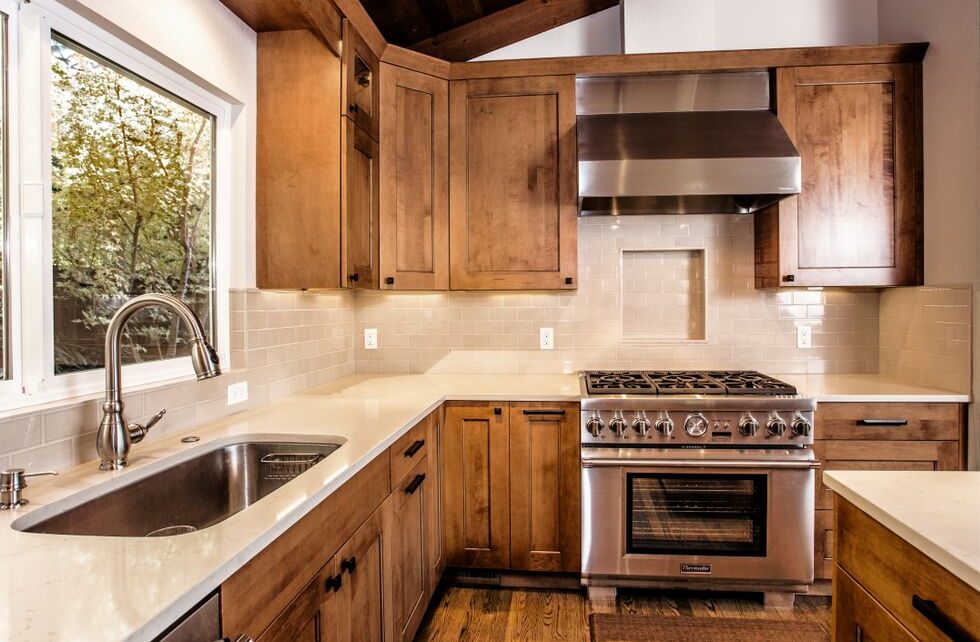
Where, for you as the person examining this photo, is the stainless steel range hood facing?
facing the viewer

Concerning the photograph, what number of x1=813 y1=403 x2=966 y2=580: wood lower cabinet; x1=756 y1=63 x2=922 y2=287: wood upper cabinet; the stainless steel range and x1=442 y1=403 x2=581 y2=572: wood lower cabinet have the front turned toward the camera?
4

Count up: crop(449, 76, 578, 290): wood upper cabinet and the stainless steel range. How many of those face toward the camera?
2

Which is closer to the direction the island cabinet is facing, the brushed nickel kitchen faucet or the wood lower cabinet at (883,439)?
the brushed nickel kitchen faucet

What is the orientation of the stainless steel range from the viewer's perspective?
toward the camera

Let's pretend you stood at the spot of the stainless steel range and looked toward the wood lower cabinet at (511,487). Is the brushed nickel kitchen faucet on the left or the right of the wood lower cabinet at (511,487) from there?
left

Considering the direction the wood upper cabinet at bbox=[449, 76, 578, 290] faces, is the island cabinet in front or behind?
in front

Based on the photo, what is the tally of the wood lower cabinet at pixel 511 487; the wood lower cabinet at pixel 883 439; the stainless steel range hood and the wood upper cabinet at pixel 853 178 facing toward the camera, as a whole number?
4

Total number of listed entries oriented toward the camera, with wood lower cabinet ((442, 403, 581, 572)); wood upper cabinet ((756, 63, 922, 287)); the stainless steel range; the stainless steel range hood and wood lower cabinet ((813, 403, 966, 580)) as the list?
5

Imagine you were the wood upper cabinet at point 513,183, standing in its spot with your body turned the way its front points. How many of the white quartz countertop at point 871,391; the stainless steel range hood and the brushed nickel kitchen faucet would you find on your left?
2

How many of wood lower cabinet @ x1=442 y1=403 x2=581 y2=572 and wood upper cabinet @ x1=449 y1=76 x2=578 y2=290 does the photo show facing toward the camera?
2

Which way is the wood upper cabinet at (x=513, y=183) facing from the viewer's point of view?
toward the camera

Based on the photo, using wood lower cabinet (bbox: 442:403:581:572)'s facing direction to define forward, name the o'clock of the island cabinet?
The island cabinet is roughly at 11 o'clock from the wood lower cabinet.

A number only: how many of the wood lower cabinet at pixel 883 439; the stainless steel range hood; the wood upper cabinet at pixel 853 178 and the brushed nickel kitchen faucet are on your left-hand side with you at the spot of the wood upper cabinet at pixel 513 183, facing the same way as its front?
3

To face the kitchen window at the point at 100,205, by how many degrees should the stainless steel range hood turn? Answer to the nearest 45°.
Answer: approximately 45° to its right

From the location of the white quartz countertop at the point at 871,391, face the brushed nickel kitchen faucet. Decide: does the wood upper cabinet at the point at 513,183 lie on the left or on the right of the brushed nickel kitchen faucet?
right

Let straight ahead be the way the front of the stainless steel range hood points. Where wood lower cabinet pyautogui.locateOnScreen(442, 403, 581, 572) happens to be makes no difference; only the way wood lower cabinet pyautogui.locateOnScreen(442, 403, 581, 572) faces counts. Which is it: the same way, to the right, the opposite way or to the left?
the same way

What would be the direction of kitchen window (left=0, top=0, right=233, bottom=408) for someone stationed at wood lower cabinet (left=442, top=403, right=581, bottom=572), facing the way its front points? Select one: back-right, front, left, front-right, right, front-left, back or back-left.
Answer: front-right

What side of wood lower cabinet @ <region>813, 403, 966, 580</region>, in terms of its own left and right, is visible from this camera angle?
front
